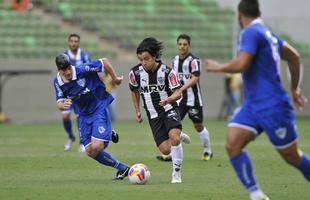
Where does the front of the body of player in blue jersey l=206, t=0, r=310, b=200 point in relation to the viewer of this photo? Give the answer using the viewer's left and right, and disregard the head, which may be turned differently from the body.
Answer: facing away from the viewer and to the left of the viewer

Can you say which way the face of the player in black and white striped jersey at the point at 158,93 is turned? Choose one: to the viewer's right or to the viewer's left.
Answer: to the viewer's left

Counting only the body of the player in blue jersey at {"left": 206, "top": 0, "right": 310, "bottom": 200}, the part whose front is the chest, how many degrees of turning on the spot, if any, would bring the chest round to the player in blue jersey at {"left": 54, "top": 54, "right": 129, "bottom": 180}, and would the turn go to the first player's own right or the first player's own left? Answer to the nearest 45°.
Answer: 0° — they already face them

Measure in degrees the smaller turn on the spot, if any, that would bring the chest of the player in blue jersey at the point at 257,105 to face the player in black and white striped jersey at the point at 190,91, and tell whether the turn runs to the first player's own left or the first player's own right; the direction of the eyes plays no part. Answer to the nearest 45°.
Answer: approximately 45° to the first player's own right

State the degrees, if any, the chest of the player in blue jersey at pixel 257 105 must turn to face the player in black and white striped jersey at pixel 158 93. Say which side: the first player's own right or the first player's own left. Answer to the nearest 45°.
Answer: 0° — they already face them
